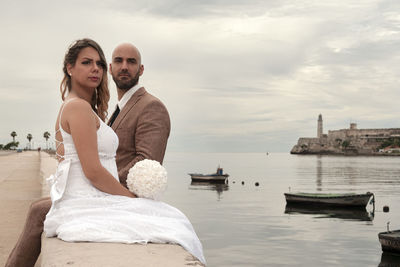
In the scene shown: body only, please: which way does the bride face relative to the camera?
to the viewer's right

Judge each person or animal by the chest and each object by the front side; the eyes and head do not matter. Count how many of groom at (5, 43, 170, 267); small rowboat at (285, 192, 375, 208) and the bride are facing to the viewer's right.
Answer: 2

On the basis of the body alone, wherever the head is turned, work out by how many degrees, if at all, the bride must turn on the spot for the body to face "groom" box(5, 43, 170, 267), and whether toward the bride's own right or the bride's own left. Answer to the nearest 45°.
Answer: approximately 90° to the bride's own left

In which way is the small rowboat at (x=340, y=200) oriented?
to the viewer's right

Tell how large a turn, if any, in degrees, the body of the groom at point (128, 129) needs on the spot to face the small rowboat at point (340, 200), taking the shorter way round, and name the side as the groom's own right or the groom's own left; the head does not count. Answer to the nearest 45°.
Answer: approximately 180°

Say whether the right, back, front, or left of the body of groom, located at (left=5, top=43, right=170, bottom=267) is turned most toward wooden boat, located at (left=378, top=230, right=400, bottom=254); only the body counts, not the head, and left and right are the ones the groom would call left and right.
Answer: back

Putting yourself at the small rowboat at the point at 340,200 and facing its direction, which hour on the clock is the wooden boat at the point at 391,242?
The wooden boat is roughly at 3 o'clock from the small rowboat.

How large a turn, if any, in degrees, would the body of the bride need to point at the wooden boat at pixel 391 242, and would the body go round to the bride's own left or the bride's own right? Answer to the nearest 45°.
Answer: approximately 45° to the bride's own left

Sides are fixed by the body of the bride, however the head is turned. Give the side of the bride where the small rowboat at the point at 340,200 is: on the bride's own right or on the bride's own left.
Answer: on the bride's own left

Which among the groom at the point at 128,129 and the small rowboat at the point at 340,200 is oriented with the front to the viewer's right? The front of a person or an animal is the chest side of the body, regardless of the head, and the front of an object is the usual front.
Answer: the small rowboat
